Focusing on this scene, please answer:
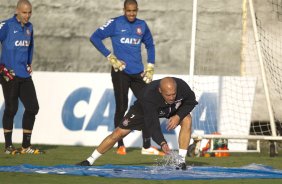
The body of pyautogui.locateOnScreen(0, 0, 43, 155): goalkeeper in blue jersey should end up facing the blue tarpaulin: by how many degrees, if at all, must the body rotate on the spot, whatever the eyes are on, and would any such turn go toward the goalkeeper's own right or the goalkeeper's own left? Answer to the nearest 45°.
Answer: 0° — they already face it
